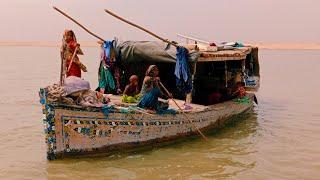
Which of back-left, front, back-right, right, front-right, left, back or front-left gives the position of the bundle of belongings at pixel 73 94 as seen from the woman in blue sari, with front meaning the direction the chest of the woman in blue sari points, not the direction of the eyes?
back-right

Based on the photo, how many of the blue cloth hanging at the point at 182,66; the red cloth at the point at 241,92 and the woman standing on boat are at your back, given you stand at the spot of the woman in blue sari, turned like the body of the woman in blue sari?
1

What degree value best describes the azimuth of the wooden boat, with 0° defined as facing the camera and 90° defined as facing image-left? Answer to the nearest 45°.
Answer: approximately 45°
